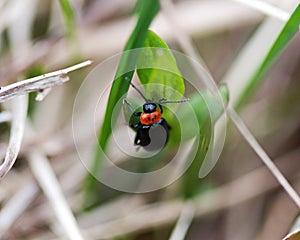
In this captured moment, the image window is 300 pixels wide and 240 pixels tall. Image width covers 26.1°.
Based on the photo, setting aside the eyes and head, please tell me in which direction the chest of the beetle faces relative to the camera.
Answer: away from the camera
